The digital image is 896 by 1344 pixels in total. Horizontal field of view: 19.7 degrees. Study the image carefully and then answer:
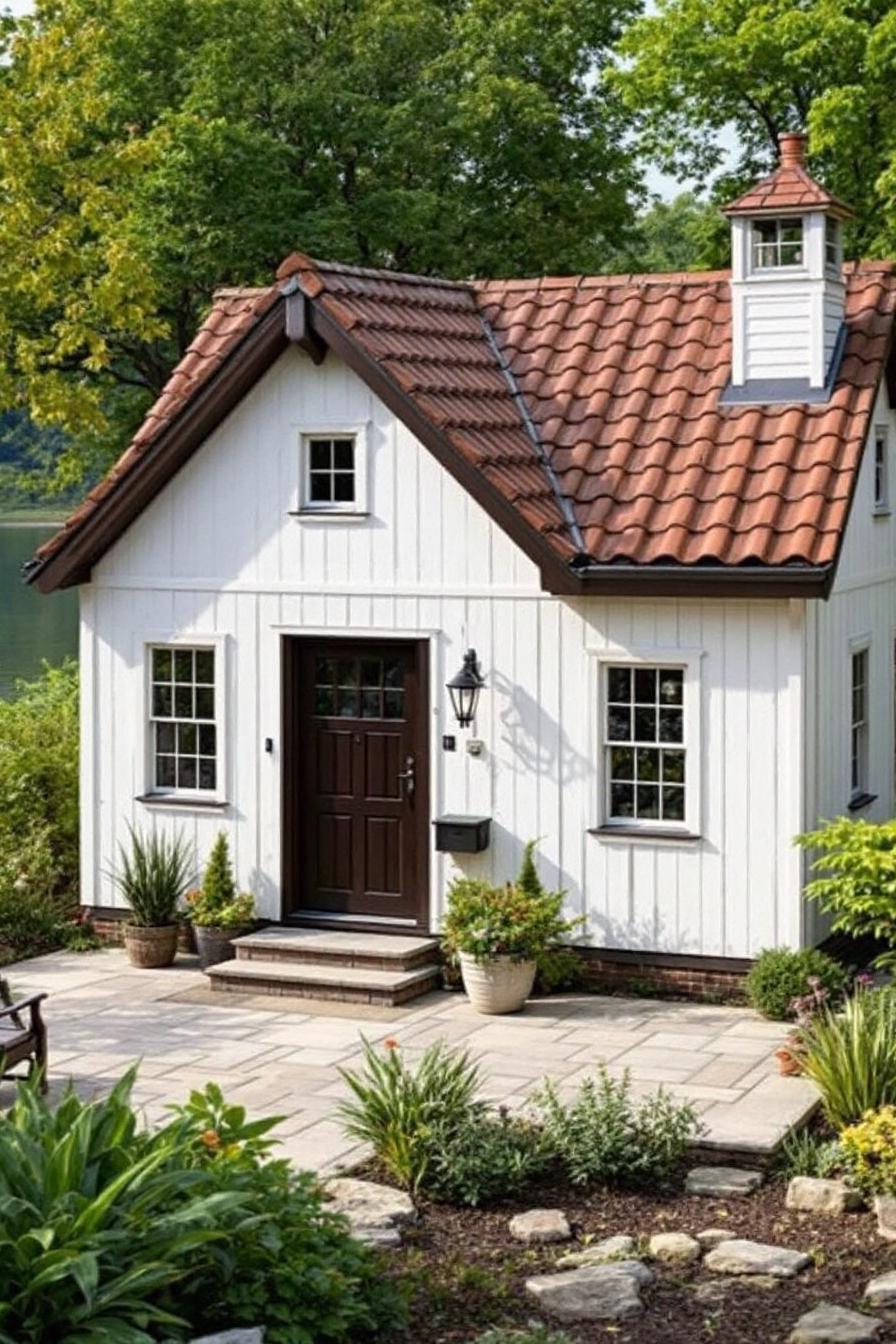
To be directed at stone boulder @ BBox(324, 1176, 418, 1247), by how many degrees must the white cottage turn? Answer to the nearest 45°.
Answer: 0° — it already faces it

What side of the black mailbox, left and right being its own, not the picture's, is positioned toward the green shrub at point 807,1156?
front

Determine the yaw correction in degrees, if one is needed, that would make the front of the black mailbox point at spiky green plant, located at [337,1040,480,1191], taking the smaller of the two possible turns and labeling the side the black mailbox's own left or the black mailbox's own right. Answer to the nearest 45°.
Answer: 0° — it already faces it

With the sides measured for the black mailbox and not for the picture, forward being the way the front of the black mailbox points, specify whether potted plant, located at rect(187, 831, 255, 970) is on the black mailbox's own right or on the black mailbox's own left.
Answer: on the black mailbox's own right

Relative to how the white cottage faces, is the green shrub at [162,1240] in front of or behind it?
in front

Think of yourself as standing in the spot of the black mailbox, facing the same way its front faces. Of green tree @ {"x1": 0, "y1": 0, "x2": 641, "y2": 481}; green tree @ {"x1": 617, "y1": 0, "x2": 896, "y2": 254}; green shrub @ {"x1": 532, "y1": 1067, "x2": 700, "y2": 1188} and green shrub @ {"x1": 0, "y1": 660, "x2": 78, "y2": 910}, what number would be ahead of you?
1

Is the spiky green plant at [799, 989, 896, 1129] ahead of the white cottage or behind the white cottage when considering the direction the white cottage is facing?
ahead

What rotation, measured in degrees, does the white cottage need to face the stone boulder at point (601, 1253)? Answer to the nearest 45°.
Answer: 0° — it already faces it

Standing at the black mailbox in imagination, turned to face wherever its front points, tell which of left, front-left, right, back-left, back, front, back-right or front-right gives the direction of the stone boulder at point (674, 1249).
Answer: front

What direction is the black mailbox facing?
toward the camera

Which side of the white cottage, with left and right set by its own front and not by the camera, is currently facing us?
front

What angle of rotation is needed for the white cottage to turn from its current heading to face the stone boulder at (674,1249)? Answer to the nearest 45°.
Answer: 0° — it already faces it

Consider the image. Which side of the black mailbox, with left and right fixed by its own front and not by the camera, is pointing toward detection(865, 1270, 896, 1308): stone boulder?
front

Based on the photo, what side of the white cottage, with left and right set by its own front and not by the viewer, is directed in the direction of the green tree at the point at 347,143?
back
